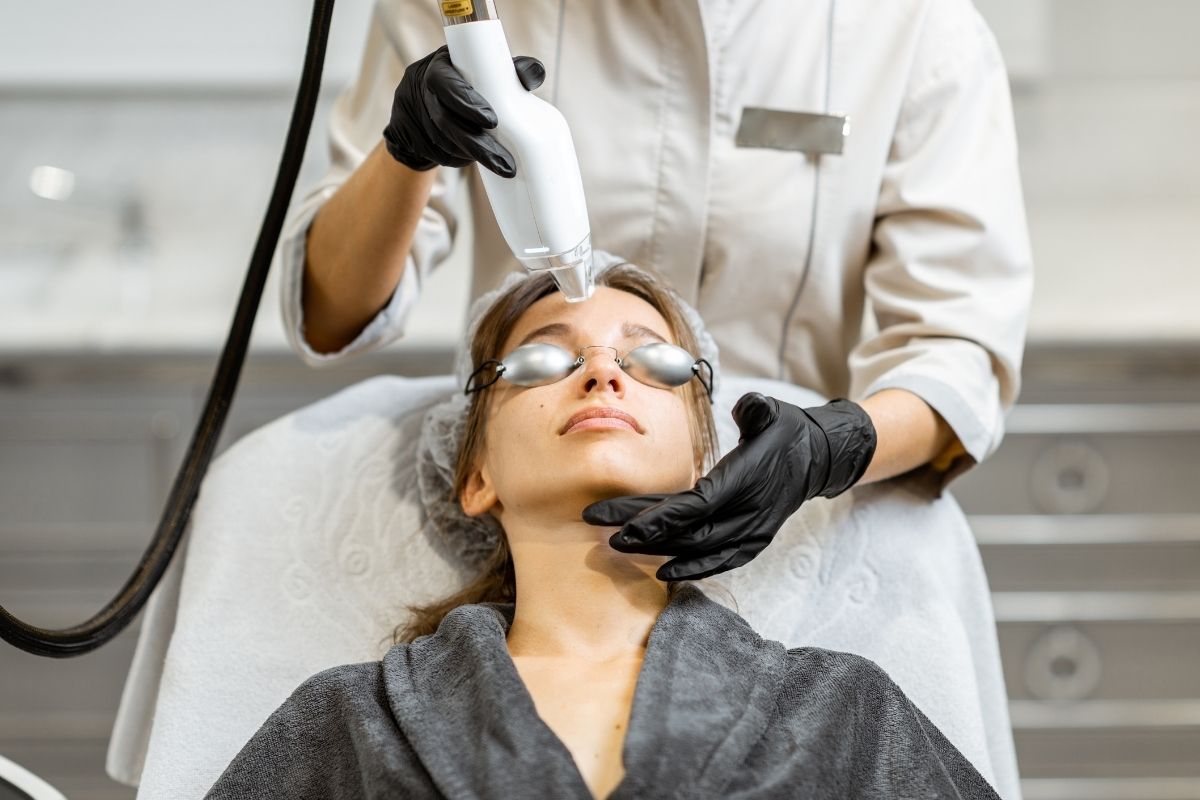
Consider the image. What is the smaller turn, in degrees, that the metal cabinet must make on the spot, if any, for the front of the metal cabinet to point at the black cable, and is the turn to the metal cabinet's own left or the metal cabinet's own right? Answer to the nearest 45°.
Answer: approximately 45° to the metal cabinet's own right

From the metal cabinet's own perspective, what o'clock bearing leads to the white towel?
The white towel is roughly at 1 o'clock from the metal cabinet.

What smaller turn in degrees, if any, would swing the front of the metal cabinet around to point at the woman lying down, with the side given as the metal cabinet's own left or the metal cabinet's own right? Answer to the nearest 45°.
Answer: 0° — it already faces them

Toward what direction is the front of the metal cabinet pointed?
toward the camera

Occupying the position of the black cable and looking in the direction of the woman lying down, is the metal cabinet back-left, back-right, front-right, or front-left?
front-left
